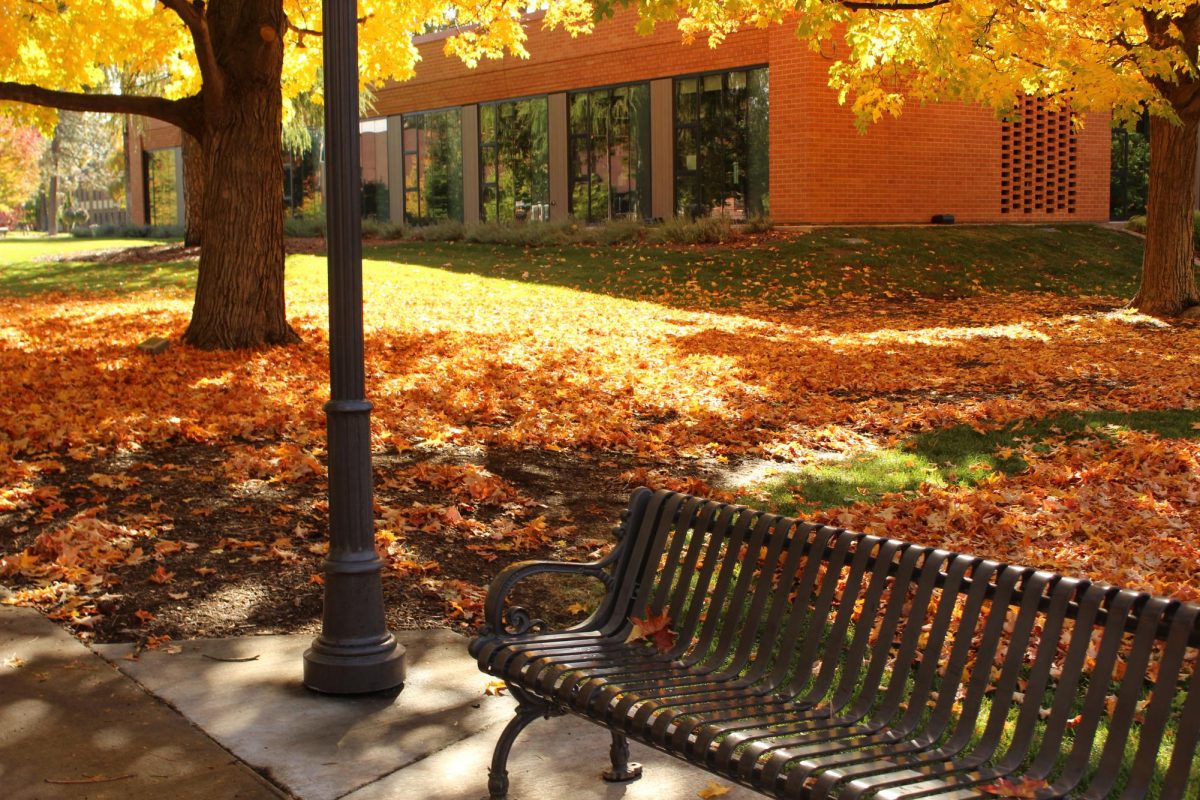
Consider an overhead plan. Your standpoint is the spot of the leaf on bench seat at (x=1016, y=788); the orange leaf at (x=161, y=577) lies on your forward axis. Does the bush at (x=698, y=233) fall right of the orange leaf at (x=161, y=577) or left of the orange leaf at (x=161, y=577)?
right

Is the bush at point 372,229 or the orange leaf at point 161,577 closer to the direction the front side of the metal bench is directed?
the orange leaf

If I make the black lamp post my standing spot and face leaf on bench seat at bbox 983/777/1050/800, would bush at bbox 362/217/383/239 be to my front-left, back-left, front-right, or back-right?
back-left

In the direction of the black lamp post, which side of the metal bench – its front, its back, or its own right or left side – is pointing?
right

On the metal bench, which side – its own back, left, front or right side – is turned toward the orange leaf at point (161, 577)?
right

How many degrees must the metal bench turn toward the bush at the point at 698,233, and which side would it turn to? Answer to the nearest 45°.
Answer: approximately 135° to its right
